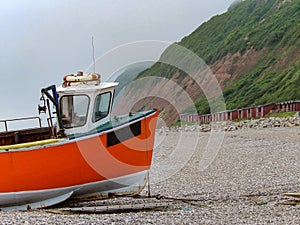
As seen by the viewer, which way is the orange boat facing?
to the viewer's right
